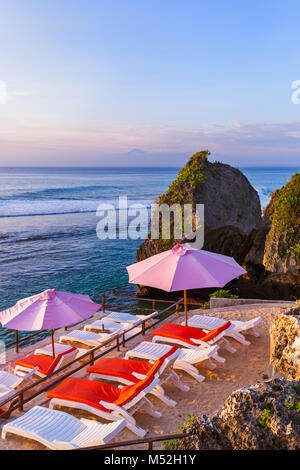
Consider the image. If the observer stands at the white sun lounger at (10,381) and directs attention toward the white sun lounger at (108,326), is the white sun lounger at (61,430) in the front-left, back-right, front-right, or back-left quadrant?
back-right

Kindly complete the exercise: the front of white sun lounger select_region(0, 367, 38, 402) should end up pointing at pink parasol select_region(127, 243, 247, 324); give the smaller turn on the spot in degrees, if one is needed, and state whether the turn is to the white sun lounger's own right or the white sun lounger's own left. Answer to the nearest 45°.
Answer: approximately 180°

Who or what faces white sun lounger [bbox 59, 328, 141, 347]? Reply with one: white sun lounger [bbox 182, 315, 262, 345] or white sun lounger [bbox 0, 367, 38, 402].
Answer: white sun lounger [bbox 182, 315, 262, 345]

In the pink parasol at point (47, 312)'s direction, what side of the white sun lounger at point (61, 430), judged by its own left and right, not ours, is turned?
right

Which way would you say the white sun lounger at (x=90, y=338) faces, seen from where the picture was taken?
facing to the left of the viewer

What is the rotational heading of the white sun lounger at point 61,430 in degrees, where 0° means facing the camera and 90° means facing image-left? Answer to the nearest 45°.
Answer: approximately 90°

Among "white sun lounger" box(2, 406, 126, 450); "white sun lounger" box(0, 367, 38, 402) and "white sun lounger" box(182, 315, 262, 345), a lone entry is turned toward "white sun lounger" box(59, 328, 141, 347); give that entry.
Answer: "white sun lounger" box(182, 315, 262, 345)

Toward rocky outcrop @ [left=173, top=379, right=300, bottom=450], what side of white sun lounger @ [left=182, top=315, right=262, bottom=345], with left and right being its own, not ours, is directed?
left

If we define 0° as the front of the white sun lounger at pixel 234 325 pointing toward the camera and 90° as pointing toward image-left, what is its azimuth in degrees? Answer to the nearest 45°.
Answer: approximately 90°

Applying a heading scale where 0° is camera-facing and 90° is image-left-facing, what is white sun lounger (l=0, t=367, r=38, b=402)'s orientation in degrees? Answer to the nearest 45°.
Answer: approximately 90°
